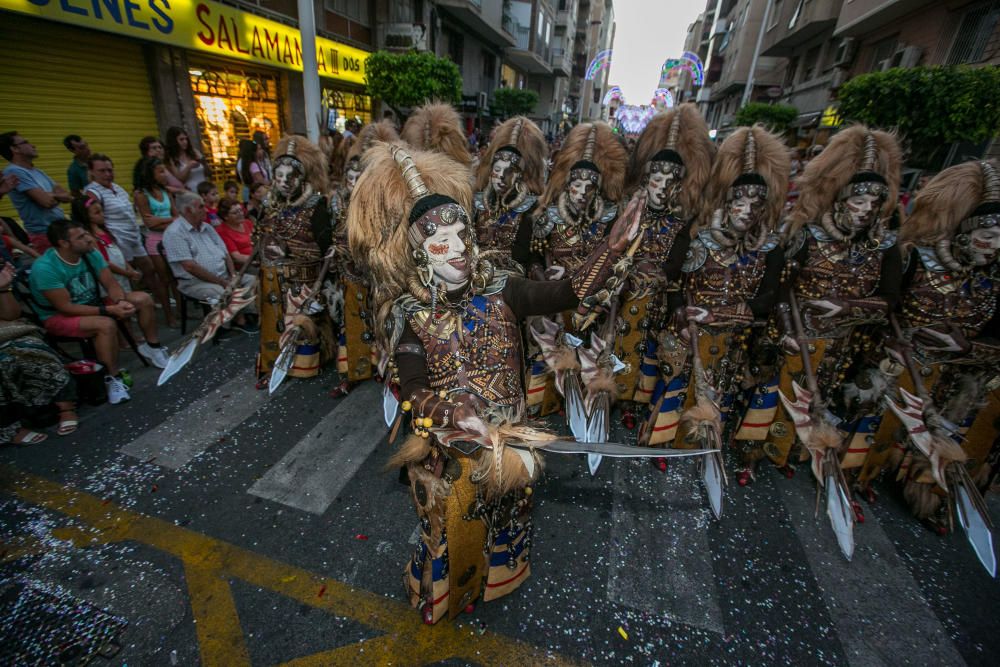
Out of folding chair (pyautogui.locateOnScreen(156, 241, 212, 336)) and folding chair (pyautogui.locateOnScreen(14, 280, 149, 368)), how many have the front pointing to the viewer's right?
2

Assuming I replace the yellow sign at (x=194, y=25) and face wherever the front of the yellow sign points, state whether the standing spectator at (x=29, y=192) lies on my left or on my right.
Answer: on my right

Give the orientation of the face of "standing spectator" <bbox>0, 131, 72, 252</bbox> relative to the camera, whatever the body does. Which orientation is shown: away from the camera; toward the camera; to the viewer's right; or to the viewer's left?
to the viewer's right

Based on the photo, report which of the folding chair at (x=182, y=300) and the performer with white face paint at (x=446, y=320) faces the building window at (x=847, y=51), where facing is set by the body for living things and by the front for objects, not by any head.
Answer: the folding chair

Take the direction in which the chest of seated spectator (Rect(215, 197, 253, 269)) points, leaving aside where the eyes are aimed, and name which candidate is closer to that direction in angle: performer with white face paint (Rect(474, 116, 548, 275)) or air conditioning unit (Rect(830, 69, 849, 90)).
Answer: the performer with white face paint

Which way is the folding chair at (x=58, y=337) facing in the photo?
to the viewer's right

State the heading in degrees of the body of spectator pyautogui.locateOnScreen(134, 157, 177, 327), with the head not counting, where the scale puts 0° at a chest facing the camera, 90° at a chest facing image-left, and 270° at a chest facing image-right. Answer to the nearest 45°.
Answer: approximately 315°

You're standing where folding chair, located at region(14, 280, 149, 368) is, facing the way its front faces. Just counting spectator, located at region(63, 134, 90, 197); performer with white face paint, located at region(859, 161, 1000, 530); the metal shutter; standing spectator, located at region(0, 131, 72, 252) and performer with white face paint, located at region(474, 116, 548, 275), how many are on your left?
3

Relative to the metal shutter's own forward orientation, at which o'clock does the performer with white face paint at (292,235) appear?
The performer with white face paint is roughly at 1 o'clock from the metal shutter.

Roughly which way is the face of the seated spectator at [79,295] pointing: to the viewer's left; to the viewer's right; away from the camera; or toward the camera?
to the viewer's right
